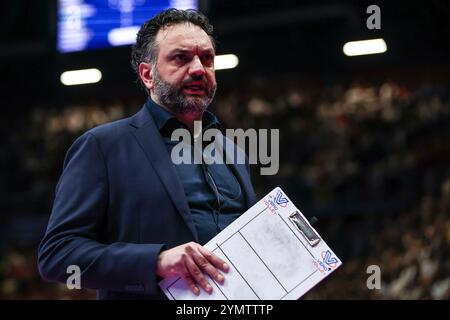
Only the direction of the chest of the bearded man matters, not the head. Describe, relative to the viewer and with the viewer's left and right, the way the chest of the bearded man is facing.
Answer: facing the viewer and to the right of the viewer

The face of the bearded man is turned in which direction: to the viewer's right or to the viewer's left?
to the viewer's right
